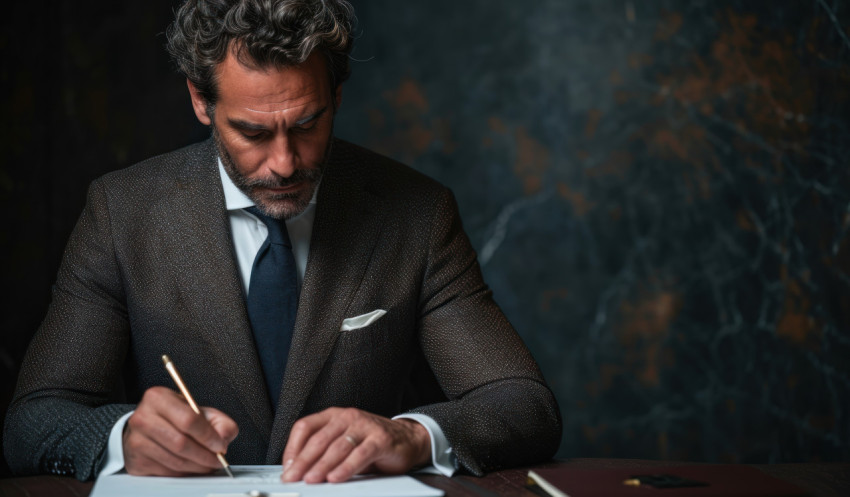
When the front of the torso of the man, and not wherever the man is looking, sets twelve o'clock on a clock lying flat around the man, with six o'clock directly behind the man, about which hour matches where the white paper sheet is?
The white paper sheet is roughly at 12 o'clock from the man.

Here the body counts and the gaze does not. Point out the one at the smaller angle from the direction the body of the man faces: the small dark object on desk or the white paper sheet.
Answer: the white paper sheet

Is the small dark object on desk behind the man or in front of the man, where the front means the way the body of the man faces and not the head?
in front

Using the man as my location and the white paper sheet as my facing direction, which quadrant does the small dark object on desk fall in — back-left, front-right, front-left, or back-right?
front-left

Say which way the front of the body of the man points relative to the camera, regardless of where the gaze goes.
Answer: toward the camera
